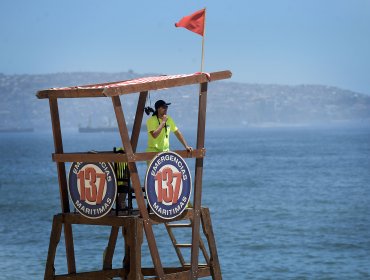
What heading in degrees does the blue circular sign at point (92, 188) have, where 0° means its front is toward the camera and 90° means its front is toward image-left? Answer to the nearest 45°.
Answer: approximately 45°

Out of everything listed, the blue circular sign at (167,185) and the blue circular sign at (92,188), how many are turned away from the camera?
0

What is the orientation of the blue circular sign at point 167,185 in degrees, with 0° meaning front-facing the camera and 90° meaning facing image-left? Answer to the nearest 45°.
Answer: approximately 315°

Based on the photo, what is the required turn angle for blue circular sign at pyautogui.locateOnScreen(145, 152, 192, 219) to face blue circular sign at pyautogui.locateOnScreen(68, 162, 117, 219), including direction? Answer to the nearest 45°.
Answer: approximately 135° to its right
